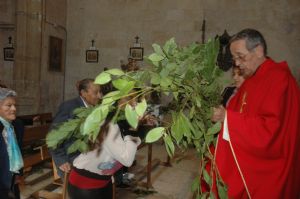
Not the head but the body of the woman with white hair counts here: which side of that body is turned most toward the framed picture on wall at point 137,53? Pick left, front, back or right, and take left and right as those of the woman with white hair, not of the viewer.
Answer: left

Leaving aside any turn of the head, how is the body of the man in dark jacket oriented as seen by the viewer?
to the viewer's right

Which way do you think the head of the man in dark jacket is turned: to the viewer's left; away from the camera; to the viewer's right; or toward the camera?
to the viewer's right

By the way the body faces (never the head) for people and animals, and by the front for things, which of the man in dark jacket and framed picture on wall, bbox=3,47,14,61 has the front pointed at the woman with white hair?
the framed picture on wall

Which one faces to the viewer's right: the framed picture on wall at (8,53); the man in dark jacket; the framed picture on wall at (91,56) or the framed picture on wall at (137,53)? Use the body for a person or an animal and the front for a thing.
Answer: the man in dark jacket

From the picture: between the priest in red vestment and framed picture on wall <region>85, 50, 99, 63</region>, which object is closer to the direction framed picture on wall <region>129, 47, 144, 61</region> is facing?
the priest in red vestment

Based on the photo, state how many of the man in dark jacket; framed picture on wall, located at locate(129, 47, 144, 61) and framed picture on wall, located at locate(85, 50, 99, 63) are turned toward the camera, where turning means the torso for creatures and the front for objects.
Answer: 2

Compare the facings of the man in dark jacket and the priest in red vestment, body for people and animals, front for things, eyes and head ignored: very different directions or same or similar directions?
very different directions

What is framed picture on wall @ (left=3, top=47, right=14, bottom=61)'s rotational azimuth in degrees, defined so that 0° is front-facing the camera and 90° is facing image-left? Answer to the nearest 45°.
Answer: approximately 0°

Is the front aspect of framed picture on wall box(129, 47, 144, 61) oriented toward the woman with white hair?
yes

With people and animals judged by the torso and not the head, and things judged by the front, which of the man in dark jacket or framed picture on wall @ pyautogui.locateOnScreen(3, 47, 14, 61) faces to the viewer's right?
the man in dark jacket

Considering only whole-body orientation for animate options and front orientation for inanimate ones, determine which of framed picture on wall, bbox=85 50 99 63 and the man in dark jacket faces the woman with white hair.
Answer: the framed picture on wall
